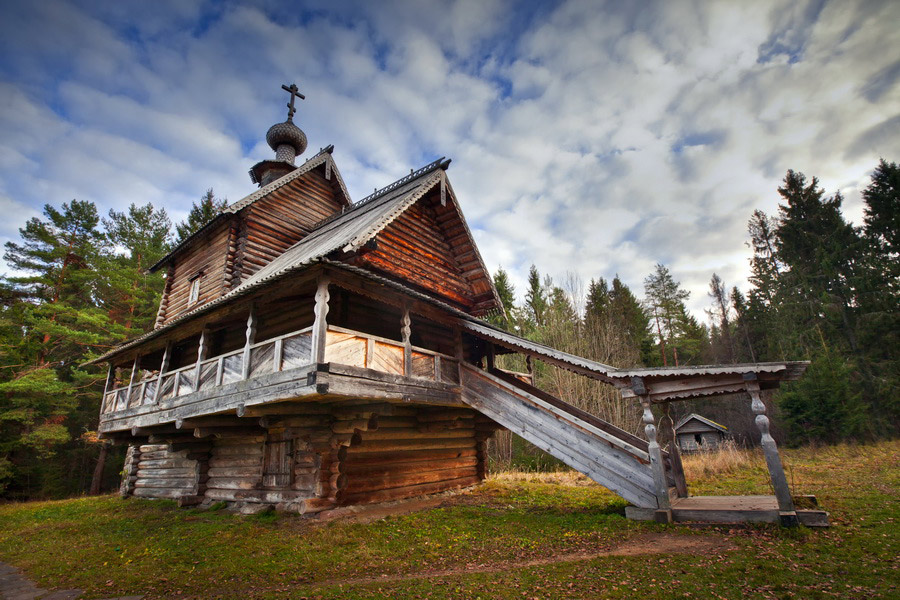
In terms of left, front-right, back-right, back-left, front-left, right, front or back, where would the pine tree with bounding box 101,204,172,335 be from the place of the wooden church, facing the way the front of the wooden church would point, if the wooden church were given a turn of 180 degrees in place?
front

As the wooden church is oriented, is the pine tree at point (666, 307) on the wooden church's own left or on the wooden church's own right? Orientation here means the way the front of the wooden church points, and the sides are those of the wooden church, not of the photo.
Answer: on the wooden church's own left

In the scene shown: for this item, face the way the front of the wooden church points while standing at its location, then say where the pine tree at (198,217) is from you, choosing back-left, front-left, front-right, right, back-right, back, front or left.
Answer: back

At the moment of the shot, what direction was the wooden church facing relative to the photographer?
facing the viewer and to the right of the viewer

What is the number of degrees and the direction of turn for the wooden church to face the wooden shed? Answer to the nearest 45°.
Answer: approximately 90° to its left

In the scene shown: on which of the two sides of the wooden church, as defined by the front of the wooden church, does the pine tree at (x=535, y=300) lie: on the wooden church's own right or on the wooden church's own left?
on the wooden church's own left

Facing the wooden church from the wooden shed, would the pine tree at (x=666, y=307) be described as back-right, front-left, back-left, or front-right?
back-right
